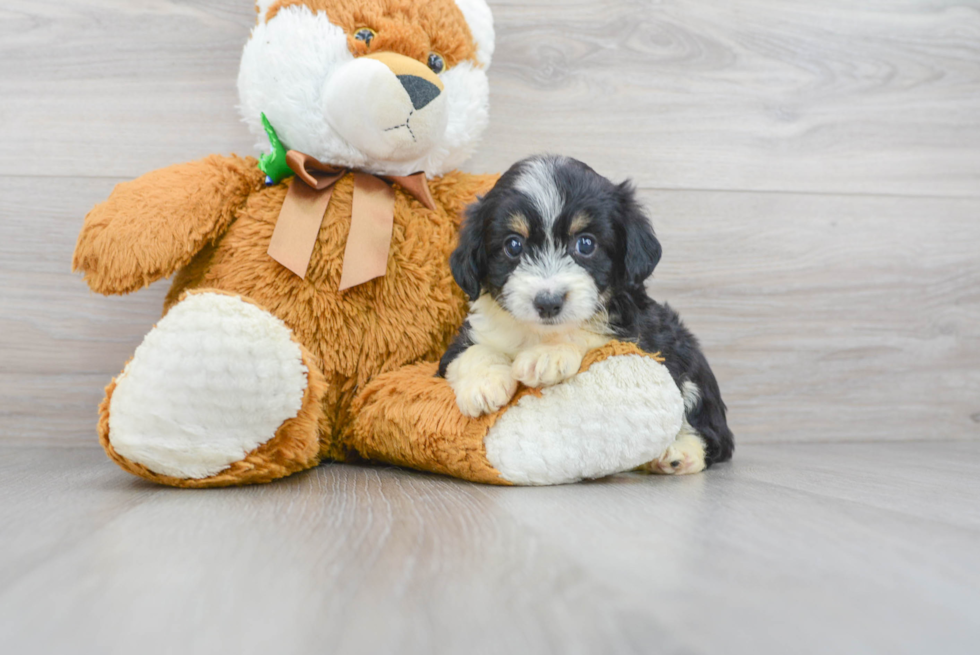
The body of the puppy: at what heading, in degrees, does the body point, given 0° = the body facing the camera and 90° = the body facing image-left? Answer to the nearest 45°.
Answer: approximately 45°
